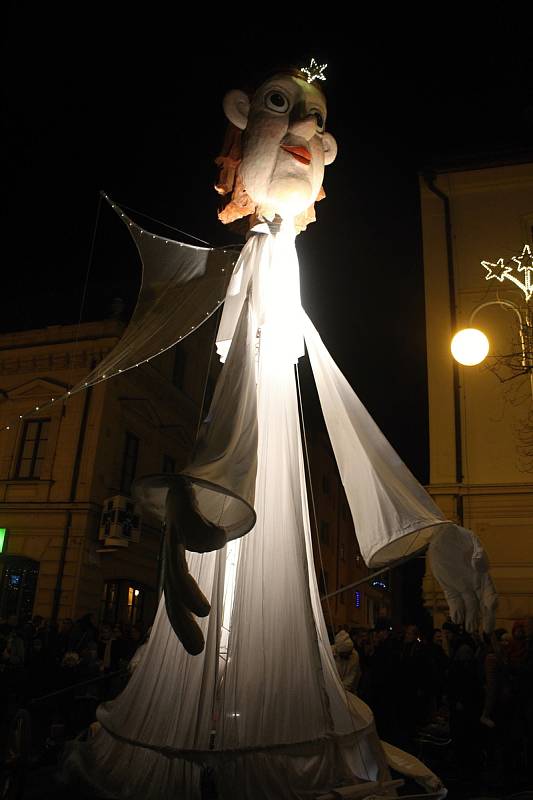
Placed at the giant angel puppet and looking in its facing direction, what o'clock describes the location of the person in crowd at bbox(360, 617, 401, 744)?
The person in crowd is roughly at 8 o'clock from the giant angel puppet.

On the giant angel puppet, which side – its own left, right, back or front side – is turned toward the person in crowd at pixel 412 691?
left

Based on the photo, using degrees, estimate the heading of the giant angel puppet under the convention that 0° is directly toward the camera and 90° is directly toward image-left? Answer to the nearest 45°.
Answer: approximately 315°

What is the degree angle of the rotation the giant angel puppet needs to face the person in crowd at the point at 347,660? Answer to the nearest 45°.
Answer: approximately 135° to its left

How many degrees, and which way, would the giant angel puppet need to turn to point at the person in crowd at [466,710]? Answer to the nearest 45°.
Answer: approximately 90° to its left
